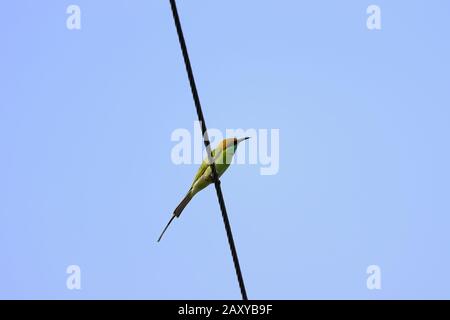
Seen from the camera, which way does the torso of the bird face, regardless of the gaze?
to the viewer's right
